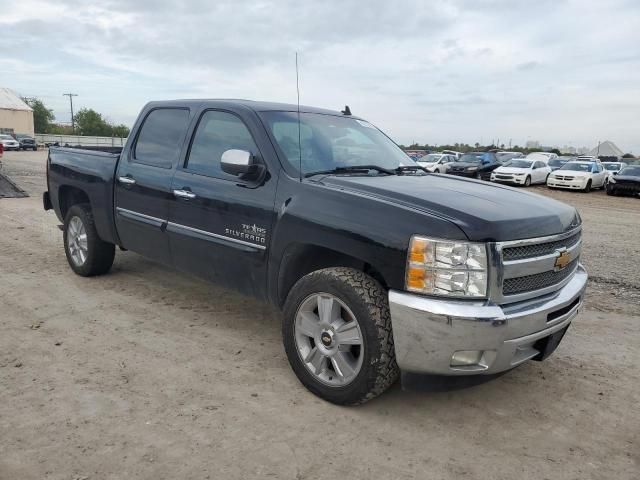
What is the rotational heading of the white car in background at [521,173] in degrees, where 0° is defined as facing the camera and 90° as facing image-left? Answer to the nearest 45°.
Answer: approximately 45°

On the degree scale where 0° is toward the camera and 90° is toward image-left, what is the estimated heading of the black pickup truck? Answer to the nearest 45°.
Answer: approximately 315°

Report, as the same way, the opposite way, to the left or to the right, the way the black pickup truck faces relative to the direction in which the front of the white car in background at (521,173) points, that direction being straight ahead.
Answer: to the left

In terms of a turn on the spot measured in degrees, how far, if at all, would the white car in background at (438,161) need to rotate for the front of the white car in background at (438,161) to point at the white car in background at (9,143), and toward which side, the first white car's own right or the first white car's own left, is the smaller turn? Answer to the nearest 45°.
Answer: approximately 45° to the first white car's own right

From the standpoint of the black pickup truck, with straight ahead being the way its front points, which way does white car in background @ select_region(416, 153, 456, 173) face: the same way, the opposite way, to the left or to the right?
to the right

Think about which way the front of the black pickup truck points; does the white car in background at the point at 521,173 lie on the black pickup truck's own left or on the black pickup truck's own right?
on the black pickup truck's own left

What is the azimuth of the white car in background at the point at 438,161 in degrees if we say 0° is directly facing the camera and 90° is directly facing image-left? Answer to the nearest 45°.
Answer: approximately 45°

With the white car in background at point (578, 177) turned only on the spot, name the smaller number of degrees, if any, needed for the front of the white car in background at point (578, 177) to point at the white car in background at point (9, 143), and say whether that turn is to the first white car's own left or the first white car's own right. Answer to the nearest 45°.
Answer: approximately 45° to the first white car's own right

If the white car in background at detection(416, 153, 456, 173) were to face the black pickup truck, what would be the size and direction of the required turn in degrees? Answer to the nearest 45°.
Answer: approximately 45° to its left

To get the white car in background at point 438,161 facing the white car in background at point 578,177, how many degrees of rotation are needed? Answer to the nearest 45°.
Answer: approximately 90° to its left

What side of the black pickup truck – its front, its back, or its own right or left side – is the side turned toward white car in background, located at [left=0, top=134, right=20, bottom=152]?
back

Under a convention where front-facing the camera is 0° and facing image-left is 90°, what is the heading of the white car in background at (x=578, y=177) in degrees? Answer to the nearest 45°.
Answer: approximately 45°
